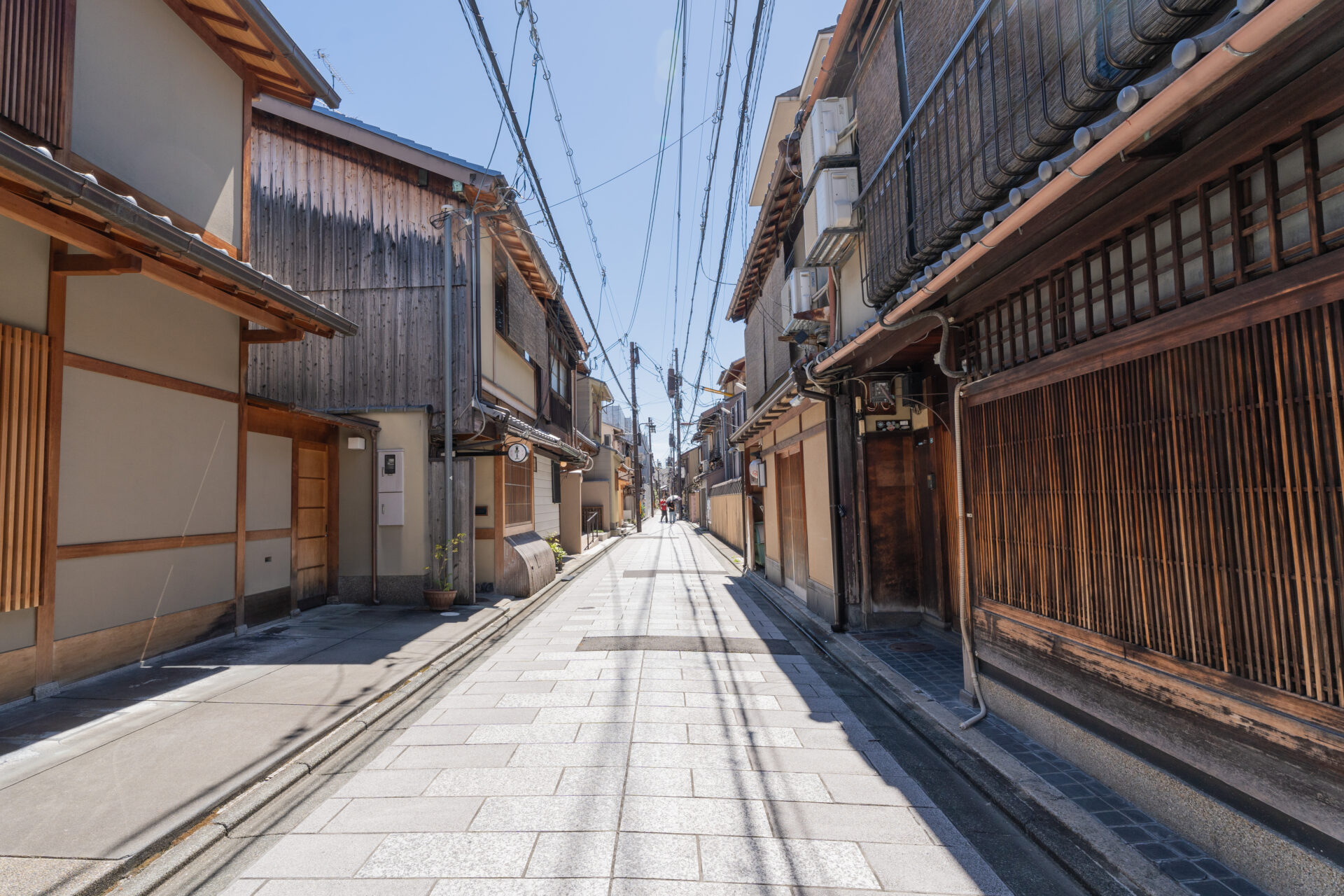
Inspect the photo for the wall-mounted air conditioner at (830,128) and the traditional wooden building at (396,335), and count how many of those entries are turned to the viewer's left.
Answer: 1

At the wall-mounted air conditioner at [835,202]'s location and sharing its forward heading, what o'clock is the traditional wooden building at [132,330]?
The traditional wooden building is roughly at 11 o'clock from the wall-mounted air conditioner.

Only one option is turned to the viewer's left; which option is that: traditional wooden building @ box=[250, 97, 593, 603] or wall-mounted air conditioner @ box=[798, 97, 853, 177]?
the wall-mounted air conditioner

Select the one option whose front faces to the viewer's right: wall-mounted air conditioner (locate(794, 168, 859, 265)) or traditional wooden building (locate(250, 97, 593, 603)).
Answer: the traditional wooden building

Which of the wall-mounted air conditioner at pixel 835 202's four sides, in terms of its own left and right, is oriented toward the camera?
left

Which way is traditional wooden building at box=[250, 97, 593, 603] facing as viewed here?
to the viewer's right

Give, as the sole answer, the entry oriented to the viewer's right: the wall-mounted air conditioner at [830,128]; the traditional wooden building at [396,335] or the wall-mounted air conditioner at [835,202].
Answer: the traditional wooden building

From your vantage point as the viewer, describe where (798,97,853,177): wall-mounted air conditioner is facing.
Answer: facing to the left of the viewer
